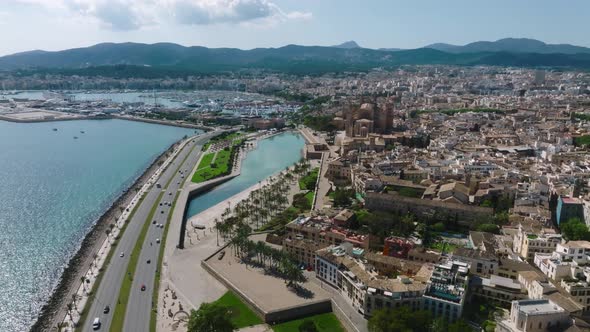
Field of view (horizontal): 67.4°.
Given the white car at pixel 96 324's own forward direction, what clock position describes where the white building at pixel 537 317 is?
The white building is roughly at 10 o'clock from the white car.

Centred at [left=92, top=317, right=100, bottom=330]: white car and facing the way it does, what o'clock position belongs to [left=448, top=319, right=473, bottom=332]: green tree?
The green tree is roughly at 10 o'clock from the white car.

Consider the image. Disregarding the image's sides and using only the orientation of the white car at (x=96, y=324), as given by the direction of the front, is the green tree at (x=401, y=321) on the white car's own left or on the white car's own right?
on the white car's own left

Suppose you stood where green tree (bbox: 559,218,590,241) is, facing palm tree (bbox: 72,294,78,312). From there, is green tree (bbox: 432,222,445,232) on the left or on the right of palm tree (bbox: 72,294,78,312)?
right

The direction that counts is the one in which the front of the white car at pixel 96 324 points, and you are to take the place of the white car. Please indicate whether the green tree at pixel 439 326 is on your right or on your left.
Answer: on your left

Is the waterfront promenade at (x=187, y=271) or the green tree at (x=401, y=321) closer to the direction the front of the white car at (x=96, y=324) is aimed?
the green tree

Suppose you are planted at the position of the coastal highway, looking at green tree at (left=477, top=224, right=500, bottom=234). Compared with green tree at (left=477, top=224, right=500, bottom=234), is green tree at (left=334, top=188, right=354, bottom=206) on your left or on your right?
left

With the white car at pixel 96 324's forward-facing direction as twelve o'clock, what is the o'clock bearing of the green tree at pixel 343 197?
The green tree is roughly at 8 o'clock from the white car.

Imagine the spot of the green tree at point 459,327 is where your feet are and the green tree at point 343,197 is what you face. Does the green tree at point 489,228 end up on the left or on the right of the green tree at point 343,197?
right

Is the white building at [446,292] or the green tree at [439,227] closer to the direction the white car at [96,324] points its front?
the white building

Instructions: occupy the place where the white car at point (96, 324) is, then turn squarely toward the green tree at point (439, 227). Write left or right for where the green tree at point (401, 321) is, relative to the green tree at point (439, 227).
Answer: right

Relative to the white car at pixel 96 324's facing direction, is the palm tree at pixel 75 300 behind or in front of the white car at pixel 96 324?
behind

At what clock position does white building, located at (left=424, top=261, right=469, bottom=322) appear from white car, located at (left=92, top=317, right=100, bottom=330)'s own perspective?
The white building is roughly at 10 o'clock from the white car.

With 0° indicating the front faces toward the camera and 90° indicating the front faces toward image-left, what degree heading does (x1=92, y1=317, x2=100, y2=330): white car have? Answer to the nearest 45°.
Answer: approximately 0°

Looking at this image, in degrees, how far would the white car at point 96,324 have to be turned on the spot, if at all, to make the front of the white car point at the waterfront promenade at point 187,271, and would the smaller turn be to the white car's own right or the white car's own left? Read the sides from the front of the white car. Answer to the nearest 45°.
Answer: approximately 135° to the white car's own left
